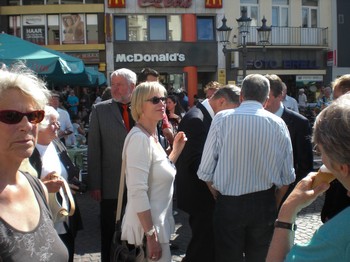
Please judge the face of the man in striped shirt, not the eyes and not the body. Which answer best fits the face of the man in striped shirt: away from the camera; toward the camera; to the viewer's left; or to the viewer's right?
away from the camera

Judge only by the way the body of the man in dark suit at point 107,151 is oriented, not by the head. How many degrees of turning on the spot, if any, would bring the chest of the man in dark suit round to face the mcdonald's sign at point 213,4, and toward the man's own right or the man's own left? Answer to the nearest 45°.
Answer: approximately 135° to the man's own left

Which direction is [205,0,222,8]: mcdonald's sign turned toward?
toward the camera

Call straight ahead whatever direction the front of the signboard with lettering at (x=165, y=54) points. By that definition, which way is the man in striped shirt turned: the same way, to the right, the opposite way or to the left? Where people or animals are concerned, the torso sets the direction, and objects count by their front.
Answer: the opposite way

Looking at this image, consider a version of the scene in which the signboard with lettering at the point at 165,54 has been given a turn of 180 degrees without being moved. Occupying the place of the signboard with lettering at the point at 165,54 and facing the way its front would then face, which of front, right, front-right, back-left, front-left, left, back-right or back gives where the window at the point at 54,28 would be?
left

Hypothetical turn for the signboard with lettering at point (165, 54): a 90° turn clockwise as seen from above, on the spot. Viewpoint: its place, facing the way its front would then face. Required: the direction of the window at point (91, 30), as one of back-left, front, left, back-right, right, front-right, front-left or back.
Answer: front

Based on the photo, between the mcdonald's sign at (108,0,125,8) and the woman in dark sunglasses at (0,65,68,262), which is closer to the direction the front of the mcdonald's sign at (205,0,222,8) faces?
the woman in dark sunglasses

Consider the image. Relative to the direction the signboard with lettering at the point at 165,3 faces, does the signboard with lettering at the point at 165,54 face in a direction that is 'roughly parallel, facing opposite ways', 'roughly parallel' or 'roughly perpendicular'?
roughly parallel

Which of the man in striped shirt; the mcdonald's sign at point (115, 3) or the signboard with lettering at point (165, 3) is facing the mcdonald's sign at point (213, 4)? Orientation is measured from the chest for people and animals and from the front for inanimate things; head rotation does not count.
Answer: the man in striped shirt

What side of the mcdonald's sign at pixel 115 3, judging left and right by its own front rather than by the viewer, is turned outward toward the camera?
front

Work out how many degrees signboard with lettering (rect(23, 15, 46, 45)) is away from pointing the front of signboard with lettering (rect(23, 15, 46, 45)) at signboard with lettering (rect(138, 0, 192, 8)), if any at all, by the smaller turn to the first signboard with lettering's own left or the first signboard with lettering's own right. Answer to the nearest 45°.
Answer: approximately 90° to the first signboard with lettering's own left

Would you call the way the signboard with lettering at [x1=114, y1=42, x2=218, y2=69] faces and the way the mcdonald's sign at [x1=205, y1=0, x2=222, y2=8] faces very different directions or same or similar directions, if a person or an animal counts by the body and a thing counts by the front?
same or similar directions

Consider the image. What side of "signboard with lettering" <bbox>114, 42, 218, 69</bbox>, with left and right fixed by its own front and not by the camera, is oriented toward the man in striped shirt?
front

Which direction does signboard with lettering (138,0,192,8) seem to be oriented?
toward the camera

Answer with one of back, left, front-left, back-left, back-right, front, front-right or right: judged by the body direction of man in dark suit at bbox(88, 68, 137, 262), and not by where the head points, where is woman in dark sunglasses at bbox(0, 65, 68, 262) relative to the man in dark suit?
front-right
